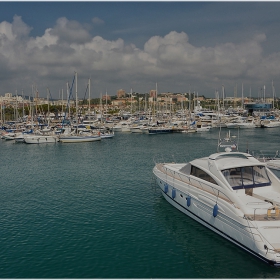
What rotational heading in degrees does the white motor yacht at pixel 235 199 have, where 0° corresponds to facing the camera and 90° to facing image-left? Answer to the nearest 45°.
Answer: approximately 135°
